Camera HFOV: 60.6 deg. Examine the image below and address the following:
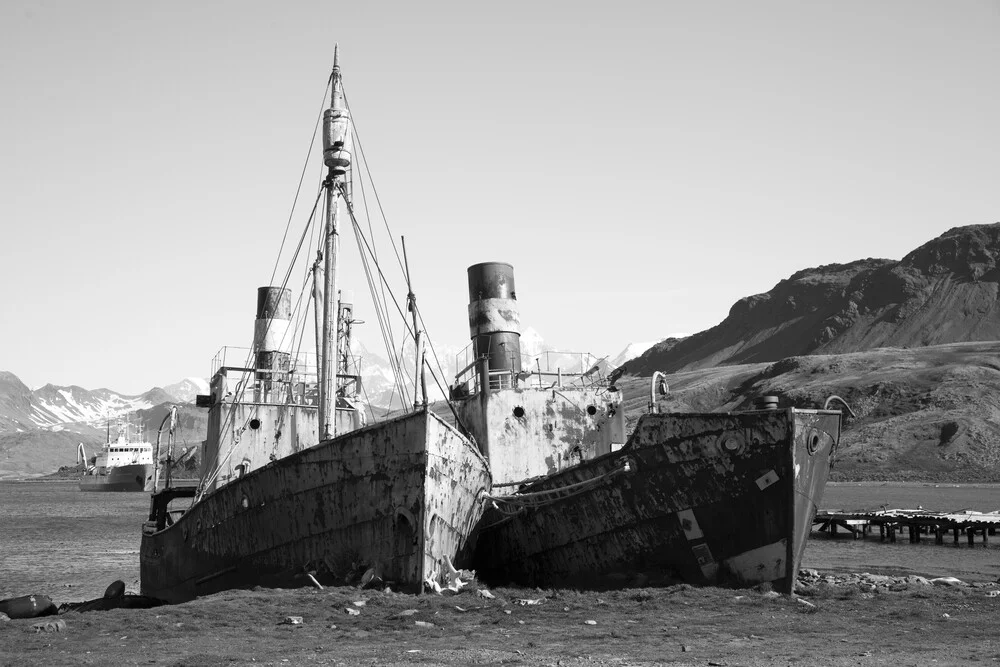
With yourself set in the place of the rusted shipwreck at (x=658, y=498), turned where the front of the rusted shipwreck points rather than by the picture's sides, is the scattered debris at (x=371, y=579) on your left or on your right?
on your right

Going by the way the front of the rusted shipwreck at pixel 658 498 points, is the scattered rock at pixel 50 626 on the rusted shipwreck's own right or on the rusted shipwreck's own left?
on the rusted shipwreck's own right

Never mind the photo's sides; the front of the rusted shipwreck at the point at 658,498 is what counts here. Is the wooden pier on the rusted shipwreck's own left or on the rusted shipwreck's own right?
on the rusted shipwreck's own left

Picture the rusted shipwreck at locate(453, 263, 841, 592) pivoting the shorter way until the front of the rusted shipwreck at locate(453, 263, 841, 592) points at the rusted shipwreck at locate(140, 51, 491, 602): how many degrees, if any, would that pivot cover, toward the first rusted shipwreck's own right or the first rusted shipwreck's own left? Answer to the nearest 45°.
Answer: approximately 135° to the first rusted shipwreck's own right

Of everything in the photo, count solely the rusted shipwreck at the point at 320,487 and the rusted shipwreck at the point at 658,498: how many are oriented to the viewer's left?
0

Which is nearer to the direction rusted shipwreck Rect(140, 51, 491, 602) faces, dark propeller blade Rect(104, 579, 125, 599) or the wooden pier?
the wooden pier

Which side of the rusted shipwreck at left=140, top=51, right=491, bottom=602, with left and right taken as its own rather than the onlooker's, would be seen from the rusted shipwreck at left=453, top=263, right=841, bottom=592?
left

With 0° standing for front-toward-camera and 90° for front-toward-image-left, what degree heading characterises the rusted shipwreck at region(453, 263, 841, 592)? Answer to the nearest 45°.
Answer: approximately 315°

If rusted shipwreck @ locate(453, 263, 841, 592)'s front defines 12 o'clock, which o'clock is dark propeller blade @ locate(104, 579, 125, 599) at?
The dark propeller blade is roughly at 5 o'clock from the rusted shipwreck.

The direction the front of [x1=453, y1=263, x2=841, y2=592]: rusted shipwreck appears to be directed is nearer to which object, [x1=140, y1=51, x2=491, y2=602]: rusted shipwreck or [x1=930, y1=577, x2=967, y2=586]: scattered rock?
the scattered rock

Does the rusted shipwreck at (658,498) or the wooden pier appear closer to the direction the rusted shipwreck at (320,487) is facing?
the rusted shipwreck
